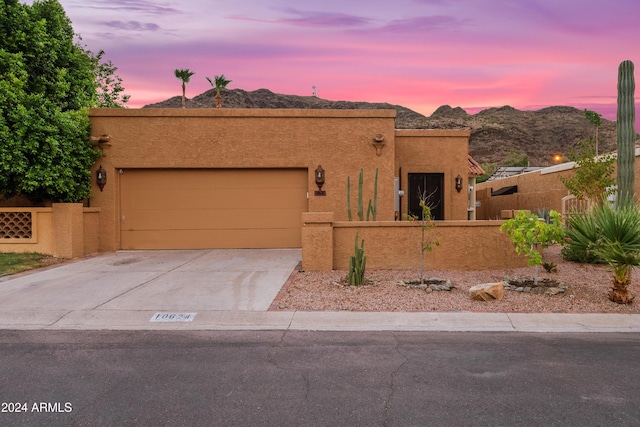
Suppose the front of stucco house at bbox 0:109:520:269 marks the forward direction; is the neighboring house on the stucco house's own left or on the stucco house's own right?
on the stucco house's own left

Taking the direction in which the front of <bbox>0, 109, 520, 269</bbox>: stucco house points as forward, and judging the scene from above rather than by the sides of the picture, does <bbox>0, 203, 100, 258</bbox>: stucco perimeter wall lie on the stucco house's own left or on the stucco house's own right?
on the stucco house's own right

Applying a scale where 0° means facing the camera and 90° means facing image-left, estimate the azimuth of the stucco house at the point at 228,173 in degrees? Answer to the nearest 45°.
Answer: approximately 0°

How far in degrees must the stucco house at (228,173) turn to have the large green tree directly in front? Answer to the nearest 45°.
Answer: approximately 90° to its right

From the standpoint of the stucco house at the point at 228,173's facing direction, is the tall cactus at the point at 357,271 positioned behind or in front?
in front

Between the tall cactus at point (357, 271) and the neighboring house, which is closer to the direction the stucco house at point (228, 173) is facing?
the tall cactus

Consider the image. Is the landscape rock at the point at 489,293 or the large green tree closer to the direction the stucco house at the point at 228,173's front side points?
the landscape rock

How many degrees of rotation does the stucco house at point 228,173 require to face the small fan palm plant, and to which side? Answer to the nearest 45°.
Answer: approximately 45° to its left

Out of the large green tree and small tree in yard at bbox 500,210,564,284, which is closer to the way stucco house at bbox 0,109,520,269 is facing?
the small tree in yard
